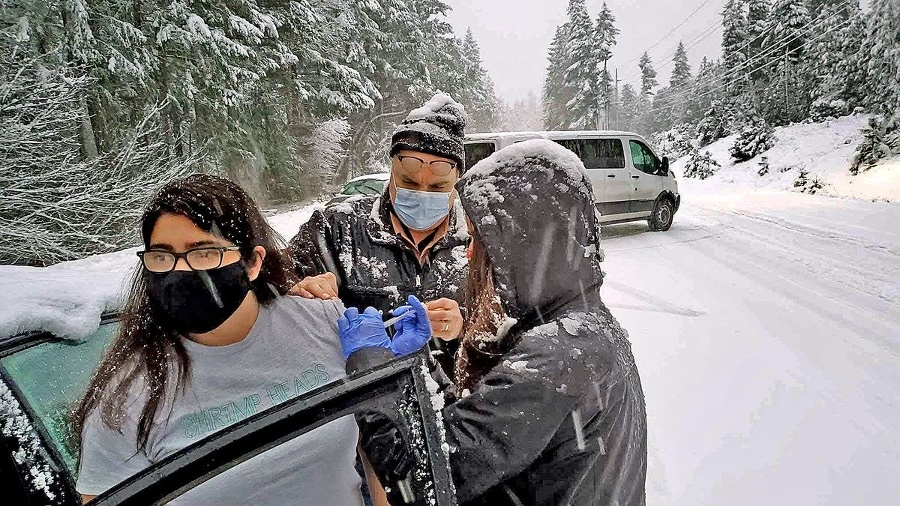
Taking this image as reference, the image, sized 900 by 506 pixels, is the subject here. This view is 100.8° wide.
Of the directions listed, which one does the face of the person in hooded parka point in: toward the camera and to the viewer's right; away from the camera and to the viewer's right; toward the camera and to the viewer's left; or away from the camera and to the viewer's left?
away from the camera and to the viewer's left

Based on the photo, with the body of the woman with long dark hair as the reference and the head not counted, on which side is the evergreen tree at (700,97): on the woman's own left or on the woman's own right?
on the woman's own left

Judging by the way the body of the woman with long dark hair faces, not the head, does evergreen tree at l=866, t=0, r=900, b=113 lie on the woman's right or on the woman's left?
on the woman's left

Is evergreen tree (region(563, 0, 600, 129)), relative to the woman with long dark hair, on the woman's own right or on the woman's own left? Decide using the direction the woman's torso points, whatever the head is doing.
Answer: on the woman's own left

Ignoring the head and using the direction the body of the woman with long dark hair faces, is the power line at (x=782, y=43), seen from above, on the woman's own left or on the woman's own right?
on the woman's own left

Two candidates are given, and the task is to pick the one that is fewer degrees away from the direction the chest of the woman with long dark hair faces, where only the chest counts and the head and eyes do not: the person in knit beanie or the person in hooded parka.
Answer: the person in hooded parka

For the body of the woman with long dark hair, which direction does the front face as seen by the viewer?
toward the camera
